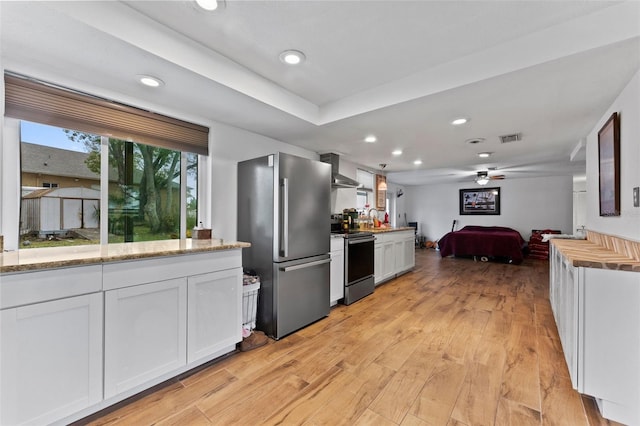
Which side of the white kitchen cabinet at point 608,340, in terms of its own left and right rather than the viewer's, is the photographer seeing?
left

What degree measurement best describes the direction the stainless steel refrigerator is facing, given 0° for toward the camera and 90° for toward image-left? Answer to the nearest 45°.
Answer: approximately 315°

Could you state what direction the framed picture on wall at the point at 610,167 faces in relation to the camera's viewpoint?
facing to the left of the viewer

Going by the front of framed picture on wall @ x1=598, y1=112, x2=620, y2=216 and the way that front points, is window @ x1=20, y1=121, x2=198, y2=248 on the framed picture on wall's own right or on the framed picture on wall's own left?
on the framed picture on wall's own left

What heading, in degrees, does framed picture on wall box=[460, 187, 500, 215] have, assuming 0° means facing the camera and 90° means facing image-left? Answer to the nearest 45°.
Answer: approximately 0°

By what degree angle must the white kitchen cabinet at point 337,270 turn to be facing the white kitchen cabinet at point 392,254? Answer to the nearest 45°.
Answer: approximately 90° to its left

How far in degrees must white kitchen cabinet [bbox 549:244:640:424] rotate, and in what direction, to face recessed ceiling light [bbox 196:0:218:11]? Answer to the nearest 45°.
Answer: approximately 45° to its left

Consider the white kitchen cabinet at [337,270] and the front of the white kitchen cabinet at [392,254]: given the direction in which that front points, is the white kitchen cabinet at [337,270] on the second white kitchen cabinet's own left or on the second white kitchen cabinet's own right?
on the second white kitchen cabinet's own right

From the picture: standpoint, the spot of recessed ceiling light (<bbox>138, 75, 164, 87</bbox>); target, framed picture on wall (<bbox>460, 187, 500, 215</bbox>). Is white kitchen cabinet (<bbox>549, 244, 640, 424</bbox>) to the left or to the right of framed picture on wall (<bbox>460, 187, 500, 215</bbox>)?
right

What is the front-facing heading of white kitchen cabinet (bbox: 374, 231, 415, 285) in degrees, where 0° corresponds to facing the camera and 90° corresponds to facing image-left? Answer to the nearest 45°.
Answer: approximately 315°

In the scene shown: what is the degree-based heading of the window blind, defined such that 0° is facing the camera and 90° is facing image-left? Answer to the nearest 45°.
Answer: approximately 315°
